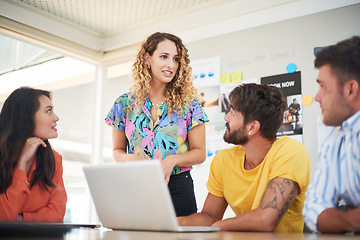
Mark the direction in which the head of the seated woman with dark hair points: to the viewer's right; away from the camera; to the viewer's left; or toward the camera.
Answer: to the viewer's right

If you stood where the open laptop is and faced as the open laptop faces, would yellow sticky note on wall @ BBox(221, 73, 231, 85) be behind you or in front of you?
in front

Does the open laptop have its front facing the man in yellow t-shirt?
yes

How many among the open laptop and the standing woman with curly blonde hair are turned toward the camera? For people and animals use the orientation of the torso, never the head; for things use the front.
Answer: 1

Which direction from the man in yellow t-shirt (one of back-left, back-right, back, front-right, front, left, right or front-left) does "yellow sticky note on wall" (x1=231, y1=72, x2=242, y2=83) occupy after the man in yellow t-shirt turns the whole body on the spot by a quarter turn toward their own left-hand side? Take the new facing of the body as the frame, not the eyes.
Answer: back-left

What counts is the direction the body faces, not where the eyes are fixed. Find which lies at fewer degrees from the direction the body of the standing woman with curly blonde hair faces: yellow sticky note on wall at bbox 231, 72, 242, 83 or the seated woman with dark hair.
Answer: the seated woman with dark hair

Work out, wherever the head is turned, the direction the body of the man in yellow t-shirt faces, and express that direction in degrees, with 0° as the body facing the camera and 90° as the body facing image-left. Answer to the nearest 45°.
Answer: approximately 45°

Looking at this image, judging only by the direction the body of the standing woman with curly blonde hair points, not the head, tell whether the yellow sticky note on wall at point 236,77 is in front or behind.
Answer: behind

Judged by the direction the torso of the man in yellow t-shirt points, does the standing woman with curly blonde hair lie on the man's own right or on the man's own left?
on the man's own right

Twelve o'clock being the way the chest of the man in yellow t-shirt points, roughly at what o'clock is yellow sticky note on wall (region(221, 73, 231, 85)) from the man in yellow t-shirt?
The yellow sticky note on wall is roughly at 4 o'clock from the man in yellow t-shirt.

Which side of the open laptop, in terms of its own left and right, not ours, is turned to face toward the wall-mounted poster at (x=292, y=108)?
front

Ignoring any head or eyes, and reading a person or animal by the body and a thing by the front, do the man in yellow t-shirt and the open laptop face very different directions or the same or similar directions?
very different directions

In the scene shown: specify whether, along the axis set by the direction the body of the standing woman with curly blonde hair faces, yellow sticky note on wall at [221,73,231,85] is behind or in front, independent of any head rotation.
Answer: behind
